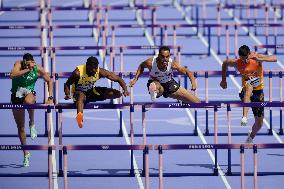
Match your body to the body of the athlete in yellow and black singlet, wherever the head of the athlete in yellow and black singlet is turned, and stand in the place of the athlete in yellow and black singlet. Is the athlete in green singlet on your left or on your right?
on your right

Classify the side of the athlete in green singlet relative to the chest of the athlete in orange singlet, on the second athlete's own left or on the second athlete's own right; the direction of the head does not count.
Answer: on the second athlete's own right

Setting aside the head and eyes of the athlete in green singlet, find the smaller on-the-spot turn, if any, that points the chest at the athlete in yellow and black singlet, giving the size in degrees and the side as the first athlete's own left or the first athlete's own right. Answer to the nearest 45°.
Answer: approximately 45° to the first athlete's own left

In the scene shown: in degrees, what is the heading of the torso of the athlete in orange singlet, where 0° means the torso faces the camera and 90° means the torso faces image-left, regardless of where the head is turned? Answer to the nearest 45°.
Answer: approximately 0°

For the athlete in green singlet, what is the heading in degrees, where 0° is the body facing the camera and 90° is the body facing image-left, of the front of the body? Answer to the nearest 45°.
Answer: approximately 0°

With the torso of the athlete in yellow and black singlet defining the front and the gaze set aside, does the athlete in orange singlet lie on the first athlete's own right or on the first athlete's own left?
on the first athlete's own left
